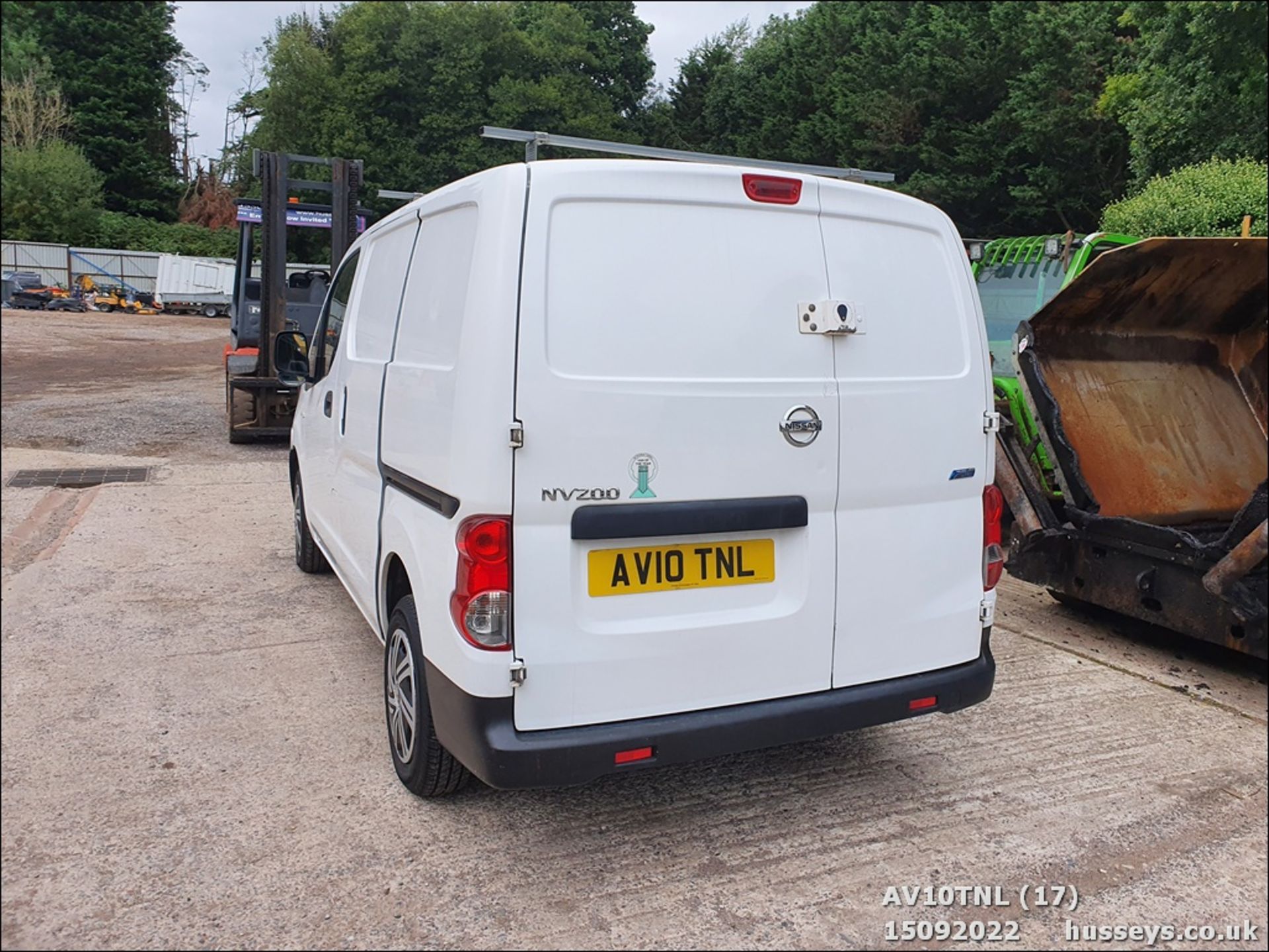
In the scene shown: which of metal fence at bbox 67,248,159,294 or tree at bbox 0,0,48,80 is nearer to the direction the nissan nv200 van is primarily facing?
the metal fence

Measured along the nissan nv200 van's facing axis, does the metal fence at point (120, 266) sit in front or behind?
in front

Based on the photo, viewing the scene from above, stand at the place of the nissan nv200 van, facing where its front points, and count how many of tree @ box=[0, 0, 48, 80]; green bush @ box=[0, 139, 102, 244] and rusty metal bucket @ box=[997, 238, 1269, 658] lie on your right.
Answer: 1

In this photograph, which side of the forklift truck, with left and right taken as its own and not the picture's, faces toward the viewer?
front

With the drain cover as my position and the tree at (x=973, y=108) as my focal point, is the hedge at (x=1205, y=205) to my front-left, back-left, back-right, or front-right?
front-right

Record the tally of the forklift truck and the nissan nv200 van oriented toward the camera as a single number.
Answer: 1

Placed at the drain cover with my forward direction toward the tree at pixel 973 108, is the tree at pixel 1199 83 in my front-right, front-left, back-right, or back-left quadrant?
front-right

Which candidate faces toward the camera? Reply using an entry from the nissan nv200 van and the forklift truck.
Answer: the forklift truck

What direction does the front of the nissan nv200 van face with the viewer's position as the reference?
facing away from the viewer and to the left of the viewer
